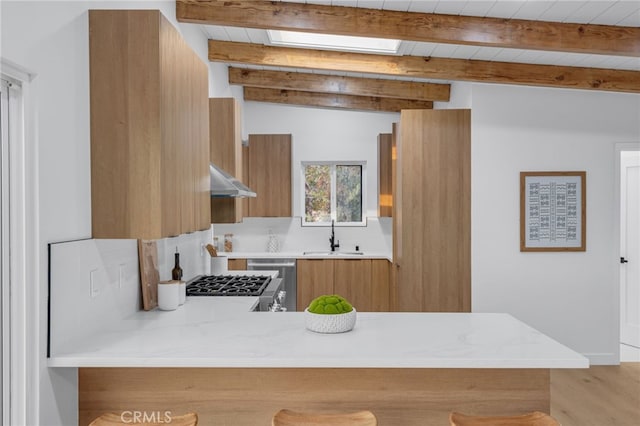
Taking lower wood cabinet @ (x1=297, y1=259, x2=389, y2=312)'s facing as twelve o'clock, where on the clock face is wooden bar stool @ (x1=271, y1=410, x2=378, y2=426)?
The wooden bar stool is roughly at 12 o'clock from the lower wood cabinet.

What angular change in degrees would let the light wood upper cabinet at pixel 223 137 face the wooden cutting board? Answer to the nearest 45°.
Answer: approximately 90° to its right

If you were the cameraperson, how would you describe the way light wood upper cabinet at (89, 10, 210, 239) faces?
facing to the right of the viewer

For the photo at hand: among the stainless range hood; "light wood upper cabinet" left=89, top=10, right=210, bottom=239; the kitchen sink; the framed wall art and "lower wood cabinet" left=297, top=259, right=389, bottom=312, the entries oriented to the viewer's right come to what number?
2

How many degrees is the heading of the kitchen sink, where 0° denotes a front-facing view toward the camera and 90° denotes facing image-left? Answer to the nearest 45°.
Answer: approximately 0°

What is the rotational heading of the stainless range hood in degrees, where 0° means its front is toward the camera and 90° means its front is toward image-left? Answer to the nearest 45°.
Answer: approximately 270°

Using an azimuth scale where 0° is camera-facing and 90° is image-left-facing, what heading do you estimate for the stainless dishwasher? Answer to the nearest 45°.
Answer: approximately 0°

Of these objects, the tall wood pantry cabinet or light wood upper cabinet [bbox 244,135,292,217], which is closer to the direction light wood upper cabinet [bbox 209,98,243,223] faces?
the tall wood pantry cabinet

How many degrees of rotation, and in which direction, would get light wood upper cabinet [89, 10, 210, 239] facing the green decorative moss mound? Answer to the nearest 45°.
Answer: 0° — it already faces it

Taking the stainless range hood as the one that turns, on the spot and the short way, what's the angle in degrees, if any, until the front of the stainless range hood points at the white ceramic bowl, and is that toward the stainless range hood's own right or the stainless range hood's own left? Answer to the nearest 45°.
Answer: approximately 45° to the stainless range hood's own right

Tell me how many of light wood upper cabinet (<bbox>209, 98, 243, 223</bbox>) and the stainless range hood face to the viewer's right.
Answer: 2
